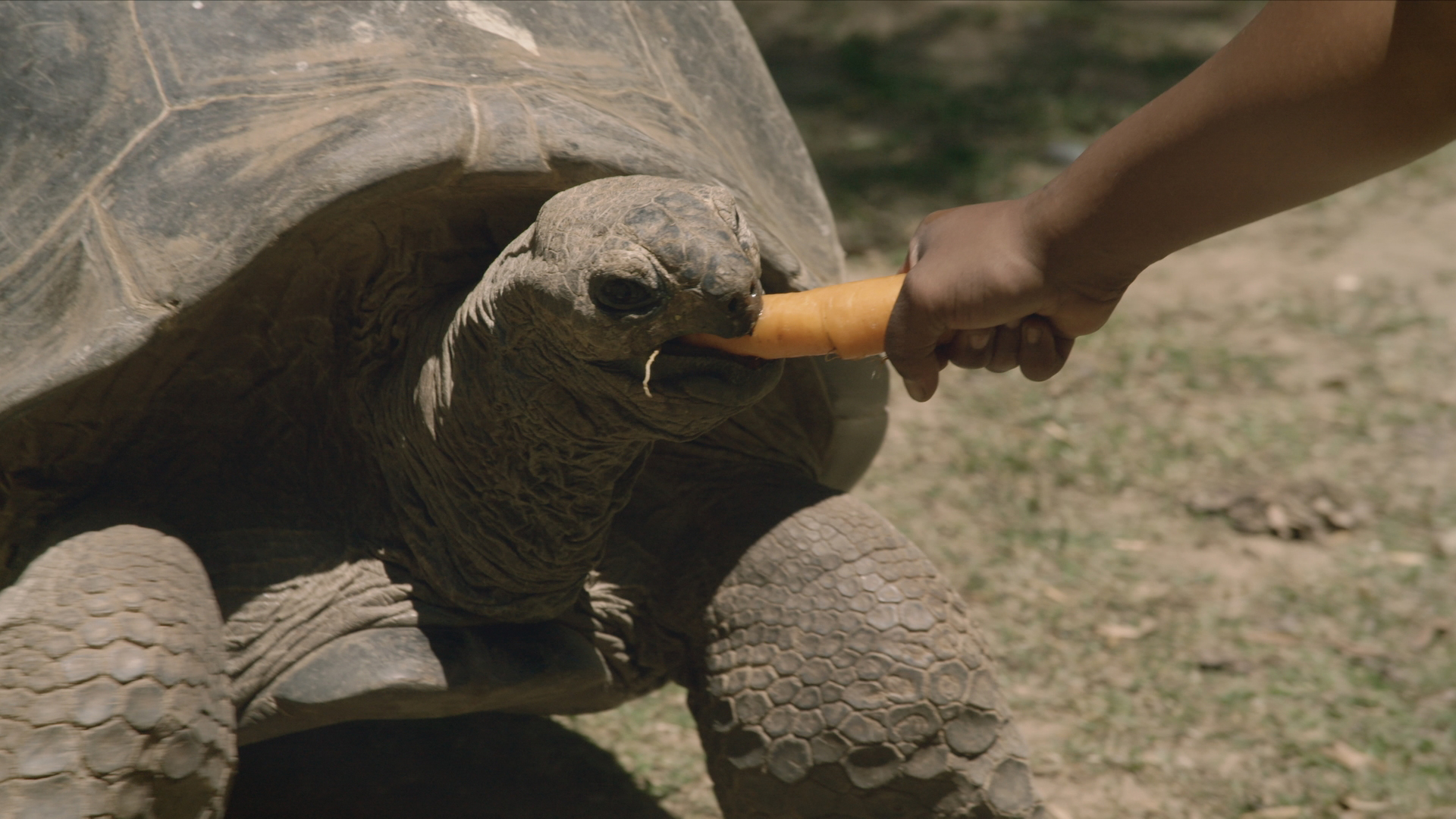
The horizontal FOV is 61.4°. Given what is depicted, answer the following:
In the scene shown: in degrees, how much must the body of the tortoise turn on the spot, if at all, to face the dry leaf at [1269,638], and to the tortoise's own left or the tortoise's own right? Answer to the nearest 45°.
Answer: approximately 90° to the tortoise's own left

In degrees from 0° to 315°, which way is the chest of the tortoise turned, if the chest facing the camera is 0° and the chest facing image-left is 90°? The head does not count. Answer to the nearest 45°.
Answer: approximately 315°

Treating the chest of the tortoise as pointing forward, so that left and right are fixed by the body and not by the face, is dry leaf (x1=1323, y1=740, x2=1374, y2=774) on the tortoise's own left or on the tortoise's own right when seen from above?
on the tortoise's own left

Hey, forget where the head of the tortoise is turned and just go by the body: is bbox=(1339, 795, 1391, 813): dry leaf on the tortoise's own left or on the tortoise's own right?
on the tortoise's own left

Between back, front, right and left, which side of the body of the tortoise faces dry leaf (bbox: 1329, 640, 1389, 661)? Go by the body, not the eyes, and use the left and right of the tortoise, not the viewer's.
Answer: left

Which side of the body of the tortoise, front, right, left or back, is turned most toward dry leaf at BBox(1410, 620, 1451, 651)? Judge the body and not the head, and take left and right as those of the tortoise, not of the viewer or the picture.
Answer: left

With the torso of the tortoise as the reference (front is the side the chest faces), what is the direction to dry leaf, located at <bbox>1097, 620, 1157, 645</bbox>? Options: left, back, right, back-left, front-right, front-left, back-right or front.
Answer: left

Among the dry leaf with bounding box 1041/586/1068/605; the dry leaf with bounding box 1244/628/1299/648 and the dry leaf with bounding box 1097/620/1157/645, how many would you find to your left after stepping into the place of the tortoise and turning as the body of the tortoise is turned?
3
